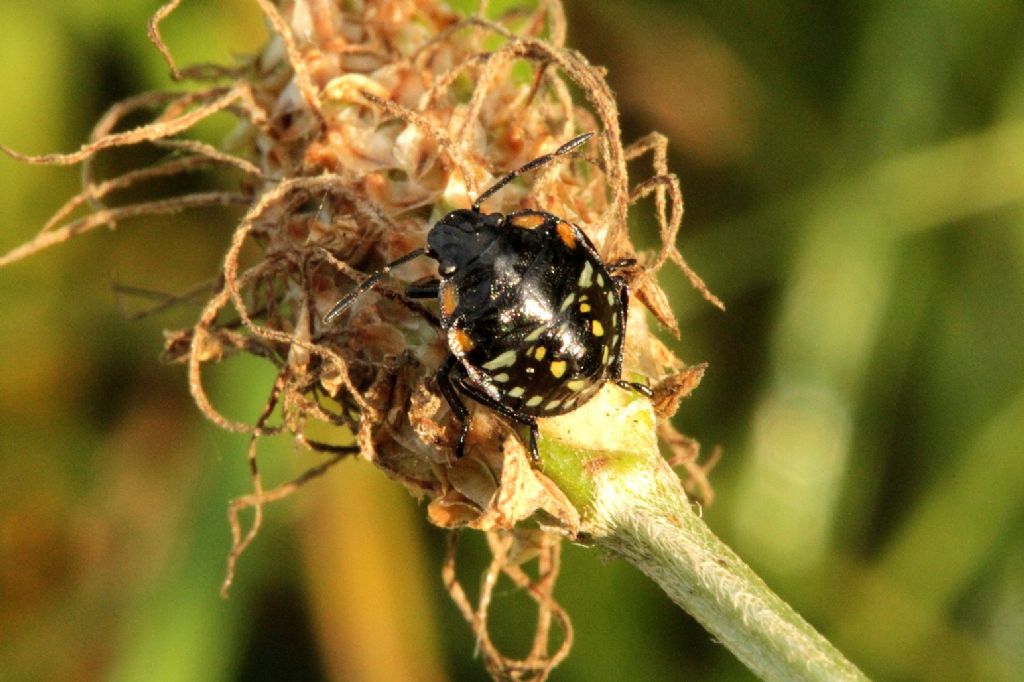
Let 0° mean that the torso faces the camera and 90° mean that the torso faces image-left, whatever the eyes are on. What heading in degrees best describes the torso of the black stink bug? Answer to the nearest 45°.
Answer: approximately 135°
